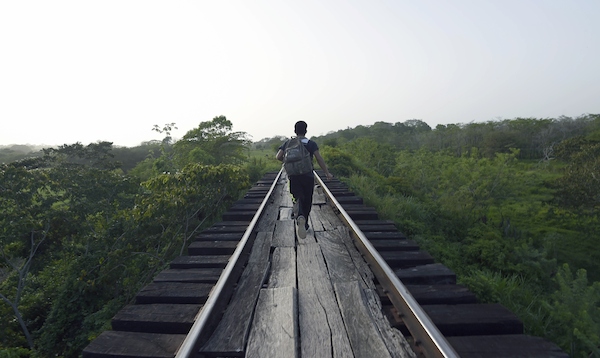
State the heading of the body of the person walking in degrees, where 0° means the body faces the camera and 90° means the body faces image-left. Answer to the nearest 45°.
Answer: approximately 180°

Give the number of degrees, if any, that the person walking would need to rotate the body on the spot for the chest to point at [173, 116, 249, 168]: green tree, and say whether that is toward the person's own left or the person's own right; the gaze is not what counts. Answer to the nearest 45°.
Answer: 0° — they already face it
